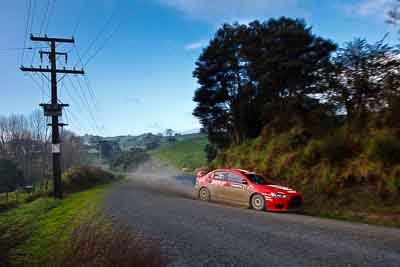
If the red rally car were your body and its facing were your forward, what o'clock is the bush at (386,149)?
The bush is roughly at 11 o'clock from the red rally car.

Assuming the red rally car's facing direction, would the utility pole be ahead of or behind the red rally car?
behind

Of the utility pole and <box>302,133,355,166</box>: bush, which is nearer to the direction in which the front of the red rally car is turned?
the bush

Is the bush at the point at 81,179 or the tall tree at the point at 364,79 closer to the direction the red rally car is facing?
the tall tree

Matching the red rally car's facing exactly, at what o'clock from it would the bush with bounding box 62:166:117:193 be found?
The bush is roughly at 6 o'clock from the red rally car.

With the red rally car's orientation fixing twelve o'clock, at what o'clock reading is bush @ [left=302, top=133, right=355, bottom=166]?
The bush is roughly at 10 o'clock from the red rally car.

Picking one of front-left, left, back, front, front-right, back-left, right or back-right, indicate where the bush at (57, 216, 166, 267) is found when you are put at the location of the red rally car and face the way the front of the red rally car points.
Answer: front-right

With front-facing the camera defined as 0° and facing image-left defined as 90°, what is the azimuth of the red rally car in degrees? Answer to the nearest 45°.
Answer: approximately 315°
